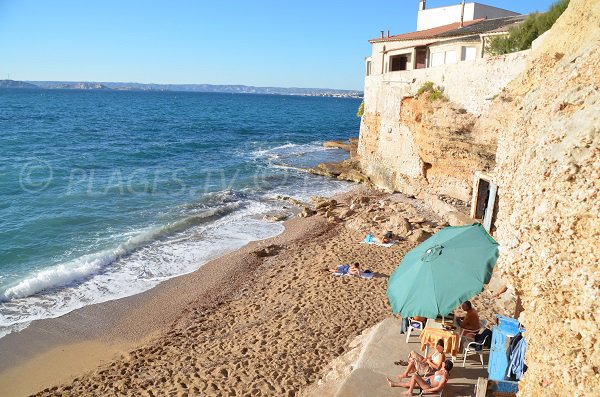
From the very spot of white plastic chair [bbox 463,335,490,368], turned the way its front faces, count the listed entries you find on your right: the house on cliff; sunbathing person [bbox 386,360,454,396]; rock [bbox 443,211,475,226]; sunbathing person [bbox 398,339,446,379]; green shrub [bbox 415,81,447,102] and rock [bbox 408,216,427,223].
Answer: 4

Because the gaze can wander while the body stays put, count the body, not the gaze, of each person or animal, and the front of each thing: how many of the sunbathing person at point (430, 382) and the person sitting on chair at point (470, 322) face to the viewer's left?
2

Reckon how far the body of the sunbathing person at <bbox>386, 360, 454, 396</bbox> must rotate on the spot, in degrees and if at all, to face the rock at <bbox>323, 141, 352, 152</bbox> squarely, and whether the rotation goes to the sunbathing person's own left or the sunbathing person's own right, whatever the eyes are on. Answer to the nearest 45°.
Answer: approximately 90° to the sunbathing person's own right

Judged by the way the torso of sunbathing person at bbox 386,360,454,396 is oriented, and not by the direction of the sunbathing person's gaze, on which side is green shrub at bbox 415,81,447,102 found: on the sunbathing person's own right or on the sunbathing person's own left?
on the sunbathing person's own right

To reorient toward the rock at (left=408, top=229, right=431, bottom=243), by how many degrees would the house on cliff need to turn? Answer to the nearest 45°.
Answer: approximately 45° to its left

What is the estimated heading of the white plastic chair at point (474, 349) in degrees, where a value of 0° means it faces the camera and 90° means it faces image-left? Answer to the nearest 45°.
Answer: approximately 90°

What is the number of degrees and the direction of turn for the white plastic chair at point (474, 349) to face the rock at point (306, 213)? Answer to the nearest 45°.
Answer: approximately 45° to its right

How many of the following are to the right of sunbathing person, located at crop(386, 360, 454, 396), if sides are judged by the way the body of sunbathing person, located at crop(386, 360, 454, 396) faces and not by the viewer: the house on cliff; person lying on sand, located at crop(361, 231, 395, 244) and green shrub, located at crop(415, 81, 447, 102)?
3

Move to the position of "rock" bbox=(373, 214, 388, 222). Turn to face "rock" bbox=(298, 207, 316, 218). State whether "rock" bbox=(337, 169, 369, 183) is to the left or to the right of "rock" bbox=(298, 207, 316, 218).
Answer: right

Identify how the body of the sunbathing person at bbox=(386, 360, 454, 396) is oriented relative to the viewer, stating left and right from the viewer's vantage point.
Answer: facing to the left of the viewer

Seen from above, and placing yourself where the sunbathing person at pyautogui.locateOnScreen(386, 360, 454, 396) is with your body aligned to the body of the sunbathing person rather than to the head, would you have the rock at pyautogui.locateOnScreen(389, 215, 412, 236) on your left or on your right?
on your right

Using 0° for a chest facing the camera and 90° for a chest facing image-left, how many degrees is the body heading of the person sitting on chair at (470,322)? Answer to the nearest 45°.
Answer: approximately 90°

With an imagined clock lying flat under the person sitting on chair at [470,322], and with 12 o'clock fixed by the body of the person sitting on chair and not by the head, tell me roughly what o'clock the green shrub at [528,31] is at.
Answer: The green shrub is roughly at 3 o'clock from the person sitting on chair.

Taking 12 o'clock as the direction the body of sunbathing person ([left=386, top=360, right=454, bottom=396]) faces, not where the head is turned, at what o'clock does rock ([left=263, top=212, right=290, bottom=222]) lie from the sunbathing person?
The rock is roughly at 2 o'clock from the sunbathing person.
